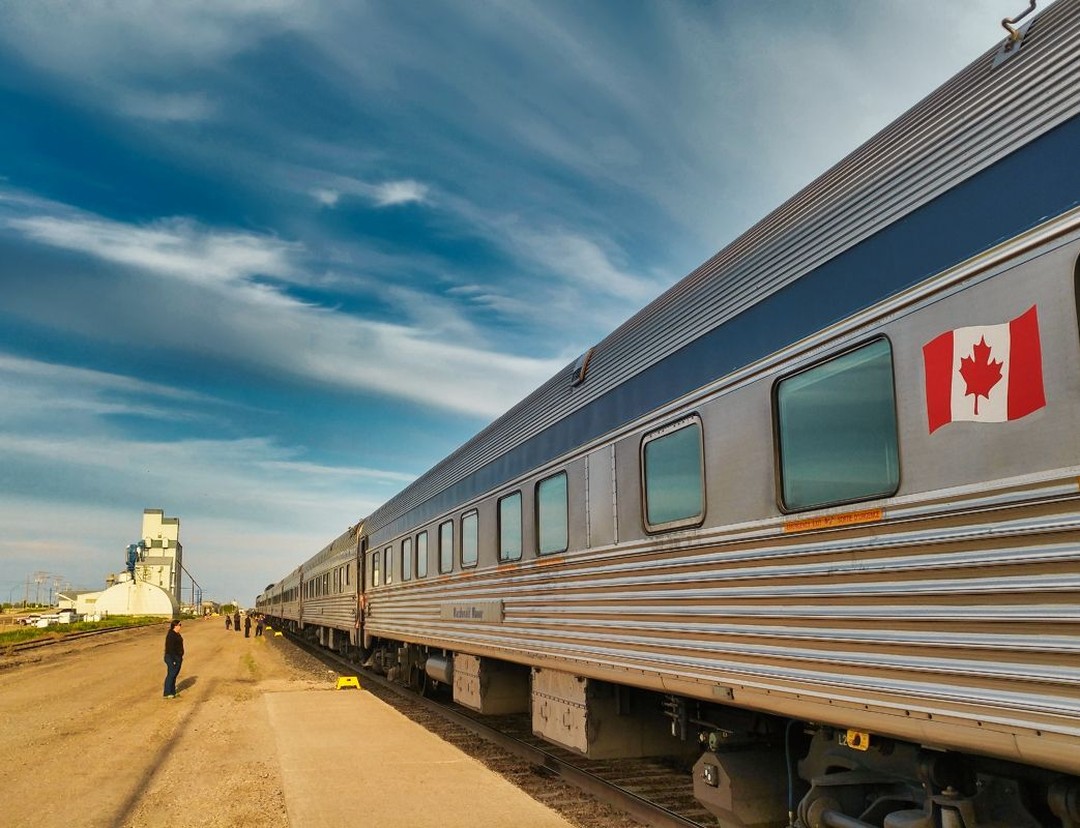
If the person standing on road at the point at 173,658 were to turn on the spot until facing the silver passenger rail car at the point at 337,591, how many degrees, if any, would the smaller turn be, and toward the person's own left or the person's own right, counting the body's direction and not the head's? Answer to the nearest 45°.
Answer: approximately 45° to the person's own left

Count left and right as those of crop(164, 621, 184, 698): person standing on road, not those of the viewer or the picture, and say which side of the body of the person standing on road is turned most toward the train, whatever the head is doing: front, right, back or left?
front
